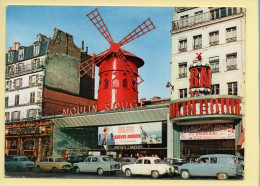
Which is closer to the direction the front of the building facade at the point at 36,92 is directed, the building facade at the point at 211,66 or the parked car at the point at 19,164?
the parked car

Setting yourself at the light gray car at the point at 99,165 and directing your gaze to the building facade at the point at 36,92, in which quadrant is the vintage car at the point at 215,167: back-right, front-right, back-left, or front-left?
back-right

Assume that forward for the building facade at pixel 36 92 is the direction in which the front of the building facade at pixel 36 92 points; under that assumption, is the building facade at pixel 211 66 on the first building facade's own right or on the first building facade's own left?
on the first building facade's own left

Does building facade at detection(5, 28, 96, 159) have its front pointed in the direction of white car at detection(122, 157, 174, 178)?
no

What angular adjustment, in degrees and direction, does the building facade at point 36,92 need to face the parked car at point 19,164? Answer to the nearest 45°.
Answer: approximately 45° to its left

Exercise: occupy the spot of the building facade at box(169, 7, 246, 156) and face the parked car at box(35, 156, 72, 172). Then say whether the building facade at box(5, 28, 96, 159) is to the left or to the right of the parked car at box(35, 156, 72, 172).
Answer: right

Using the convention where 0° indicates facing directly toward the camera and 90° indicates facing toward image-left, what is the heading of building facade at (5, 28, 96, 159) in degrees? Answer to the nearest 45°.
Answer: approximately 45°

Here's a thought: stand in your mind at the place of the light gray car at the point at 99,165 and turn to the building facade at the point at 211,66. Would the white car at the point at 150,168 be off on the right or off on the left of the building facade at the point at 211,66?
right

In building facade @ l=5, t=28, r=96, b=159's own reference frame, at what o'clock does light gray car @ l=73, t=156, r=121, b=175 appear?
The light gray car is roughly at 10 o'clock from the building facade.

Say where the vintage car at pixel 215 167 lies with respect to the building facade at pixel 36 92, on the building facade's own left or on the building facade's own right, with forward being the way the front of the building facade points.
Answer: on the building facade's own left

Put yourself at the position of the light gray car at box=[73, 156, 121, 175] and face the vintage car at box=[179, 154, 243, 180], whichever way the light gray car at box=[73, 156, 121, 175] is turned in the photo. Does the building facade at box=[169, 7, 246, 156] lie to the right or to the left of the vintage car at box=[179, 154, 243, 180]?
left

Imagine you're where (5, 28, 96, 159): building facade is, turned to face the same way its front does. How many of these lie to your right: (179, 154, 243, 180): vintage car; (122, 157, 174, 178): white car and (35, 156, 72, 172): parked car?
0

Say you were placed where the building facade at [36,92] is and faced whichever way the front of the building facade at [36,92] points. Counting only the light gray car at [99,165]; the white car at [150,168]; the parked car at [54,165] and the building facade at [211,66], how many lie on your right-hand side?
0

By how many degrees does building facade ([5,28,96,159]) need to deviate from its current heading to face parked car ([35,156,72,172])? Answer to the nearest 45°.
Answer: approximately 45° to its left
